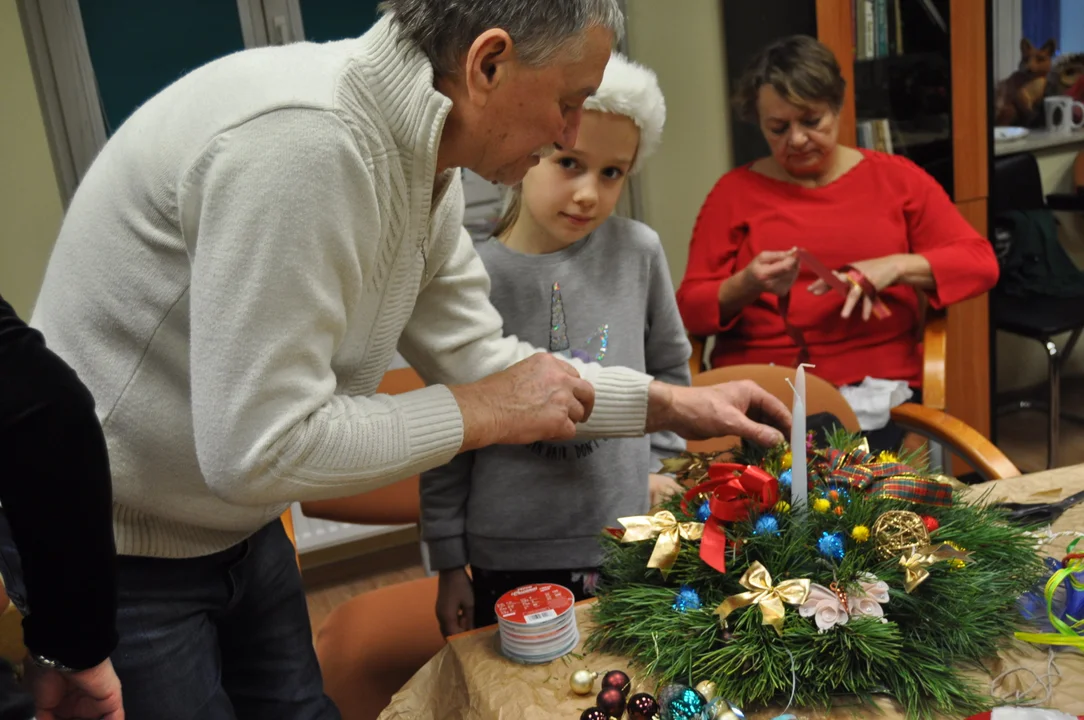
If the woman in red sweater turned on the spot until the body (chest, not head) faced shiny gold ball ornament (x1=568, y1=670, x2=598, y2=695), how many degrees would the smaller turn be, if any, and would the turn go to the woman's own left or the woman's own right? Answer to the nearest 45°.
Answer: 0° — they already face it

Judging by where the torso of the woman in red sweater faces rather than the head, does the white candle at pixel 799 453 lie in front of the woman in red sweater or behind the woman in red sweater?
in front

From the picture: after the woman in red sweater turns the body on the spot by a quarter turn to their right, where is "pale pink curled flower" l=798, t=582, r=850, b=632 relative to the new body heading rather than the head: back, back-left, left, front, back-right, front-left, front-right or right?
left

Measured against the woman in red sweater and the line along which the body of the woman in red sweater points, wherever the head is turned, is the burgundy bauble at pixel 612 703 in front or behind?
in front

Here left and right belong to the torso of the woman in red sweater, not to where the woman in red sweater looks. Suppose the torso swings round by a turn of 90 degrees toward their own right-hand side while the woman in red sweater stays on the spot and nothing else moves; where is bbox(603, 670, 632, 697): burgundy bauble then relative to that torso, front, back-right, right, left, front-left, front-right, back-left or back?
left

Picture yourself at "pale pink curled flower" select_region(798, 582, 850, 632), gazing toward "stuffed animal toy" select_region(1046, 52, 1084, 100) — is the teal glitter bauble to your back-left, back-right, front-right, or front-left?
back-left

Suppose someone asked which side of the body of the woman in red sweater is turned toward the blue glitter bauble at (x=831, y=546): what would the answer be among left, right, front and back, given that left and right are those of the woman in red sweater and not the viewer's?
front

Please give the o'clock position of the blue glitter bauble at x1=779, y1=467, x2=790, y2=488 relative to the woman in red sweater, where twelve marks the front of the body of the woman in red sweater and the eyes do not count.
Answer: The blue glitter bauble is roughly at 12 o'clock from the woman in red sweater.

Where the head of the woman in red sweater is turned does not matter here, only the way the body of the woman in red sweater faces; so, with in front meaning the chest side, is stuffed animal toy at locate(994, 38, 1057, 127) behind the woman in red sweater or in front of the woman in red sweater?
behind

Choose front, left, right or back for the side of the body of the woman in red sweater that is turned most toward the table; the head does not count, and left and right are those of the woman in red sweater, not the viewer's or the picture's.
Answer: front

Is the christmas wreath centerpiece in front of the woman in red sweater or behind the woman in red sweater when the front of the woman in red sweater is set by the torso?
in front

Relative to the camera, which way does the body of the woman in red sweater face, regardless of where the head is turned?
toward the camera

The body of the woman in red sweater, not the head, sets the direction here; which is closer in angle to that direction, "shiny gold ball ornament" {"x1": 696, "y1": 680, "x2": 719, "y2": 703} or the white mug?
the shiny gold ball ornament

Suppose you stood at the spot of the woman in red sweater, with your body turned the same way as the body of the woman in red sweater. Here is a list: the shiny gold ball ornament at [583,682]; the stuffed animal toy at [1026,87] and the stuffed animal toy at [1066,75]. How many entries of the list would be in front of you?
1

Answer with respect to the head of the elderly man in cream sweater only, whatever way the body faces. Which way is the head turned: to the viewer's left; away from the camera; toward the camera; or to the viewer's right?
to the viewer's right
